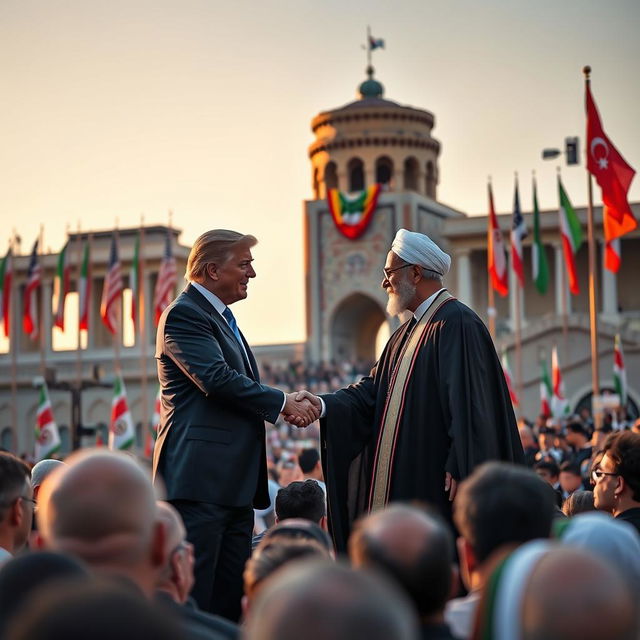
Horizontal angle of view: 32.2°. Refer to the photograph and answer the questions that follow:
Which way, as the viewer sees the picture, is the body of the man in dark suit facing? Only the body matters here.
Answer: to the viewer's right

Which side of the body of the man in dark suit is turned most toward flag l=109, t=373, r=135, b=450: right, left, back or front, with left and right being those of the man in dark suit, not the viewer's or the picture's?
left

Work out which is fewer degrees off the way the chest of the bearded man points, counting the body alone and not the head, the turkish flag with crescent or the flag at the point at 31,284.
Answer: the flag

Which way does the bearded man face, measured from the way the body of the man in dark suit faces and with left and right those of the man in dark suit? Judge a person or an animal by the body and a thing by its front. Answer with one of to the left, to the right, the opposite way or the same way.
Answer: the opposite way

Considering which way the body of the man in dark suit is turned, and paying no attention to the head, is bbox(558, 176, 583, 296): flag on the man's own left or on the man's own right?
on the man's own left

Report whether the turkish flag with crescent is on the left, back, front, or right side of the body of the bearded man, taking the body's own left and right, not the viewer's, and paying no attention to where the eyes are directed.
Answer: right

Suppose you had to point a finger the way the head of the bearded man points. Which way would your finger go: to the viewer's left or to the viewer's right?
to the viewer's left

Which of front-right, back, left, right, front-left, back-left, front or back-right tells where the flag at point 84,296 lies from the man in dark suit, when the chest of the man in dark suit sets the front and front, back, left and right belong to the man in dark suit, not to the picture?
left

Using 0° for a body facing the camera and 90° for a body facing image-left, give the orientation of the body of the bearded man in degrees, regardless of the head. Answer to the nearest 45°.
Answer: approximately 90°

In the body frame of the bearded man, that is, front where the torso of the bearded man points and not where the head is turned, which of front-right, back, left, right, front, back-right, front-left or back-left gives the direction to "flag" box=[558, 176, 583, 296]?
right

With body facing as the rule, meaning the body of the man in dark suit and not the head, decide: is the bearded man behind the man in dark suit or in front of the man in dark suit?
in front

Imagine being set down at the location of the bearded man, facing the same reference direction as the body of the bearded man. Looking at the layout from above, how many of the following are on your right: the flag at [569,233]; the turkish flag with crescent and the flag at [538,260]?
3

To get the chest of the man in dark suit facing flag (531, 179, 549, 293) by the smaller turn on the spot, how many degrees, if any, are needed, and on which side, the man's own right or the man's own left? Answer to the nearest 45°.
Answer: approximately 90° to the man's own left

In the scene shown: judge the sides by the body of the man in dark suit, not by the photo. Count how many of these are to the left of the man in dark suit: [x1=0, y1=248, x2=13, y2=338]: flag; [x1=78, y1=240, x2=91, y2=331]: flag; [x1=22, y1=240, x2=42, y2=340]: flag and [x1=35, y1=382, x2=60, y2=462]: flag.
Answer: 4
